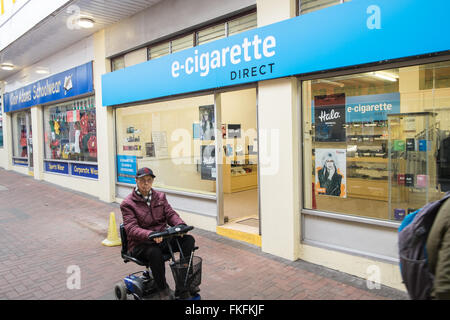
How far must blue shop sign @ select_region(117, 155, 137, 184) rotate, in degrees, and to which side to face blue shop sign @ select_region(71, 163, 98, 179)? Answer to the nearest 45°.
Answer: approximately 90° to its right

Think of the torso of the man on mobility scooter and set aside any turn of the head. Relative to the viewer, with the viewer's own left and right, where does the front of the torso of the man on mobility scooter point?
facing the viewer and to the right of the viewer

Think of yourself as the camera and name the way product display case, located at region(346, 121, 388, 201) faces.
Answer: facing the viewer and to the left of the viewer

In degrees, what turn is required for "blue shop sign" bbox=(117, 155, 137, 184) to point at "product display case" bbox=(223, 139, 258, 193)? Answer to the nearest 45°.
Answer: approximately 135° to its left

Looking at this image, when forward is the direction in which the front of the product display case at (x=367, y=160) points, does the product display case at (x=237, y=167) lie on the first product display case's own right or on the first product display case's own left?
on the first product display case's own right

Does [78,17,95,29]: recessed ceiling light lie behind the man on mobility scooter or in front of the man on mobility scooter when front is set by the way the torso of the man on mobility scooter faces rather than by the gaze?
behind

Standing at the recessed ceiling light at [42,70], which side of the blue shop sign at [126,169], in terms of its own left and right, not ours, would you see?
right

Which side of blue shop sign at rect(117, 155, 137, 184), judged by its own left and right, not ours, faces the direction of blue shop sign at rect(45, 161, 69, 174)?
right

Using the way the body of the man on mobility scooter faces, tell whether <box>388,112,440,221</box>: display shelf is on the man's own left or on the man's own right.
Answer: on the man's own left

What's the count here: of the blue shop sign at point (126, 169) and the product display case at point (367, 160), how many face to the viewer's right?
0

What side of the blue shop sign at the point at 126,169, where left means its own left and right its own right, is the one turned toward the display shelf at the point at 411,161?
left
